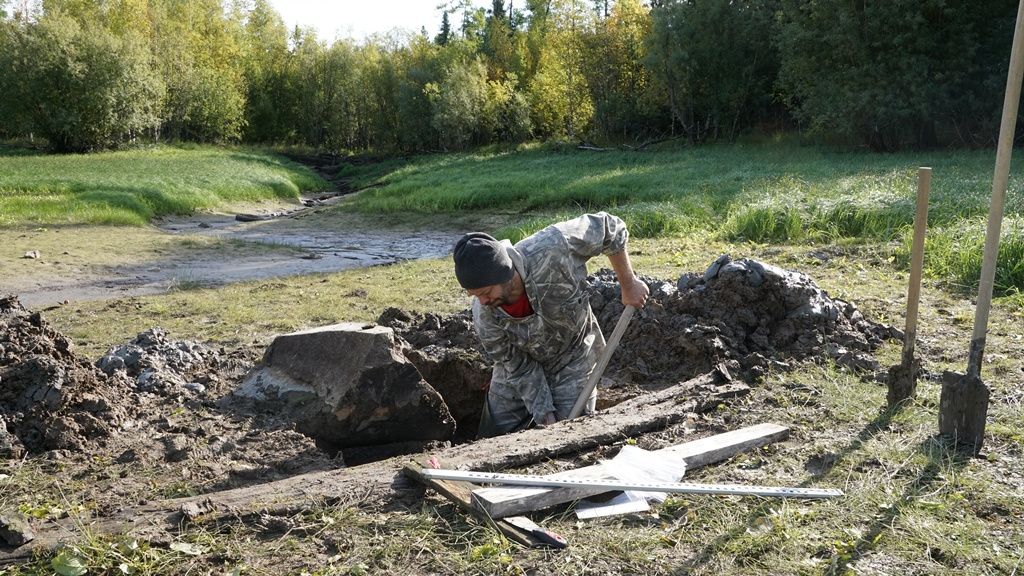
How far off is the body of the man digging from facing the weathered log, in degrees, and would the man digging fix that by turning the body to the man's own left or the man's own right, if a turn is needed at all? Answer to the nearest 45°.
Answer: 0° — they already face it

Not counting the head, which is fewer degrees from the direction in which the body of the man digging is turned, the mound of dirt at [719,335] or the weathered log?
the weathered log

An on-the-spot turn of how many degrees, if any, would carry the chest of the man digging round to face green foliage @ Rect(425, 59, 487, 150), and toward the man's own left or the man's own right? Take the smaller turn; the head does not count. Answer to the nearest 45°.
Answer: approximately 135° to the man's own right

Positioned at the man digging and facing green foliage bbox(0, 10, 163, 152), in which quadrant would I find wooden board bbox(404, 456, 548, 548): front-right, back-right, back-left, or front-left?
back-left

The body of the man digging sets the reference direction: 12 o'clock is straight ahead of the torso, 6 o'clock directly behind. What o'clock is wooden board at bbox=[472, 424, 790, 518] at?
The wooden board is roughly at 10 o'clock from the man digging.

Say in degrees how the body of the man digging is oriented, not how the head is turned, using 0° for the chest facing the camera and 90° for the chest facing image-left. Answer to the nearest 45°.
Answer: approximately 45°

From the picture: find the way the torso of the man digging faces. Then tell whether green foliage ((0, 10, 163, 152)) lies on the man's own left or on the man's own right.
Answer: on the man's own right

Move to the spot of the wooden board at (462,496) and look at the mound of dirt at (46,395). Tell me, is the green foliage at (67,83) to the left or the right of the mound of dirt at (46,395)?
right
